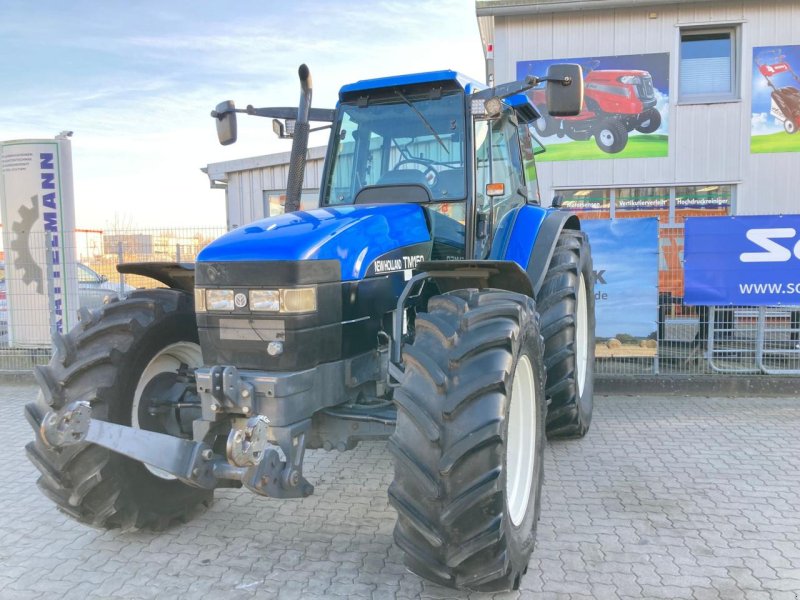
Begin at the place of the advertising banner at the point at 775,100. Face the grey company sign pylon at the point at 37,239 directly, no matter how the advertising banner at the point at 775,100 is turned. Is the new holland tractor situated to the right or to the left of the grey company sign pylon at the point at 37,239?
left

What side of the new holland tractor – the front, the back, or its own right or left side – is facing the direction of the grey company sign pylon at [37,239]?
right

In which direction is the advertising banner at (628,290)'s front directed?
toward the camera

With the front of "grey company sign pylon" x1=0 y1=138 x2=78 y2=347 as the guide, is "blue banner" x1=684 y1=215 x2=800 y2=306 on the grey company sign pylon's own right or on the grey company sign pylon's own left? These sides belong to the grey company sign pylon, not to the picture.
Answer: on the grey company sign pylon's own left

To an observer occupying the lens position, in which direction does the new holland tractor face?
facing the viewer and to the left of the viewer

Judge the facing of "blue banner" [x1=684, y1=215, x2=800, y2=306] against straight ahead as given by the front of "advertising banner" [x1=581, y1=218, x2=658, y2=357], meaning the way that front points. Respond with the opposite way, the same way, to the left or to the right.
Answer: the same way

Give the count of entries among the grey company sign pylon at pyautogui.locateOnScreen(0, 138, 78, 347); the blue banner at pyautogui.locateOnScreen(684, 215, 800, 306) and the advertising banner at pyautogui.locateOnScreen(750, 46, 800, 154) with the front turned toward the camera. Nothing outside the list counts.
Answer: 3

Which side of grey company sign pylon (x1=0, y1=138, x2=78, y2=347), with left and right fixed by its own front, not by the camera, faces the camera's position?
front

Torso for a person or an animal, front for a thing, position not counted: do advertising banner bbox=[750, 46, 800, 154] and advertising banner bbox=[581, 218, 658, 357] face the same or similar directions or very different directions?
same or similar directions

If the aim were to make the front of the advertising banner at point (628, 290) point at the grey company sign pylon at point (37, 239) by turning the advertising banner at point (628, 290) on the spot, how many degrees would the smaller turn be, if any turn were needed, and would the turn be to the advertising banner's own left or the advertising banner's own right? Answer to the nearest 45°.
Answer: approximately 90° to the advertising banner's own right

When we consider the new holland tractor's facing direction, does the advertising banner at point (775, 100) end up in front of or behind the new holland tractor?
behind

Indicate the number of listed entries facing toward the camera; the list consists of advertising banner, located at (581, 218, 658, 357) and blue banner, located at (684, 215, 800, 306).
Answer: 2

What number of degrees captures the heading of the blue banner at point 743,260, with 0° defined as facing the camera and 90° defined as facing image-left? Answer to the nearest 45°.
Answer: approximately 0°

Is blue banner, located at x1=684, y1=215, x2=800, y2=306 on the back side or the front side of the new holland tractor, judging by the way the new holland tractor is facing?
on the back side
